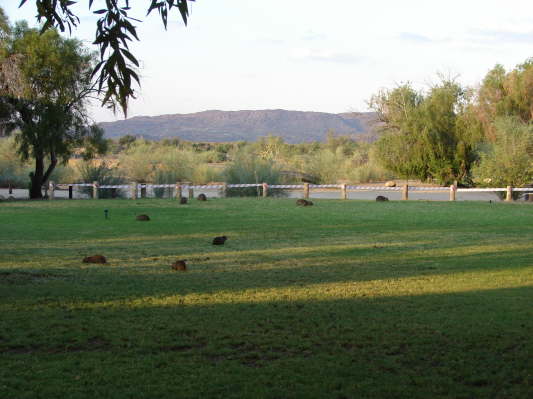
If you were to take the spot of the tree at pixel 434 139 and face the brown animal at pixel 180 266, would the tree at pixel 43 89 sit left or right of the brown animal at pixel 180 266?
right
